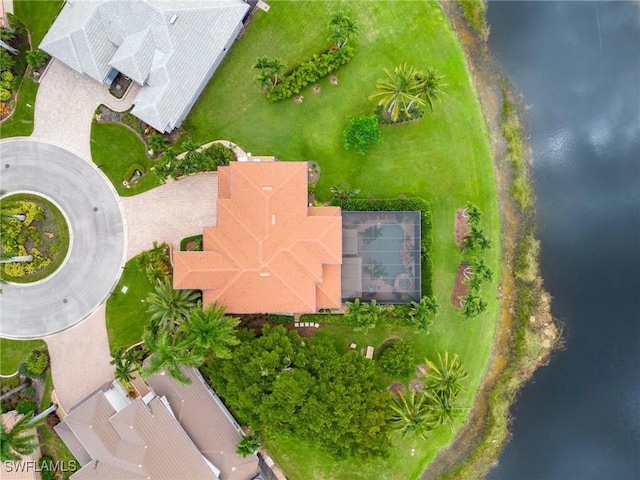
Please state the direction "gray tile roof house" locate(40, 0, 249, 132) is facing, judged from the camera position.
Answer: facing the viewer and to the left of the viewer

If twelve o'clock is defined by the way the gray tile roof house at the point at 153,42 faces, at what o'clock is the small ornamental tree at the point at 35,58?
The small ornamental tree is roughly at 2 o'clock from the gray tile roof house.
